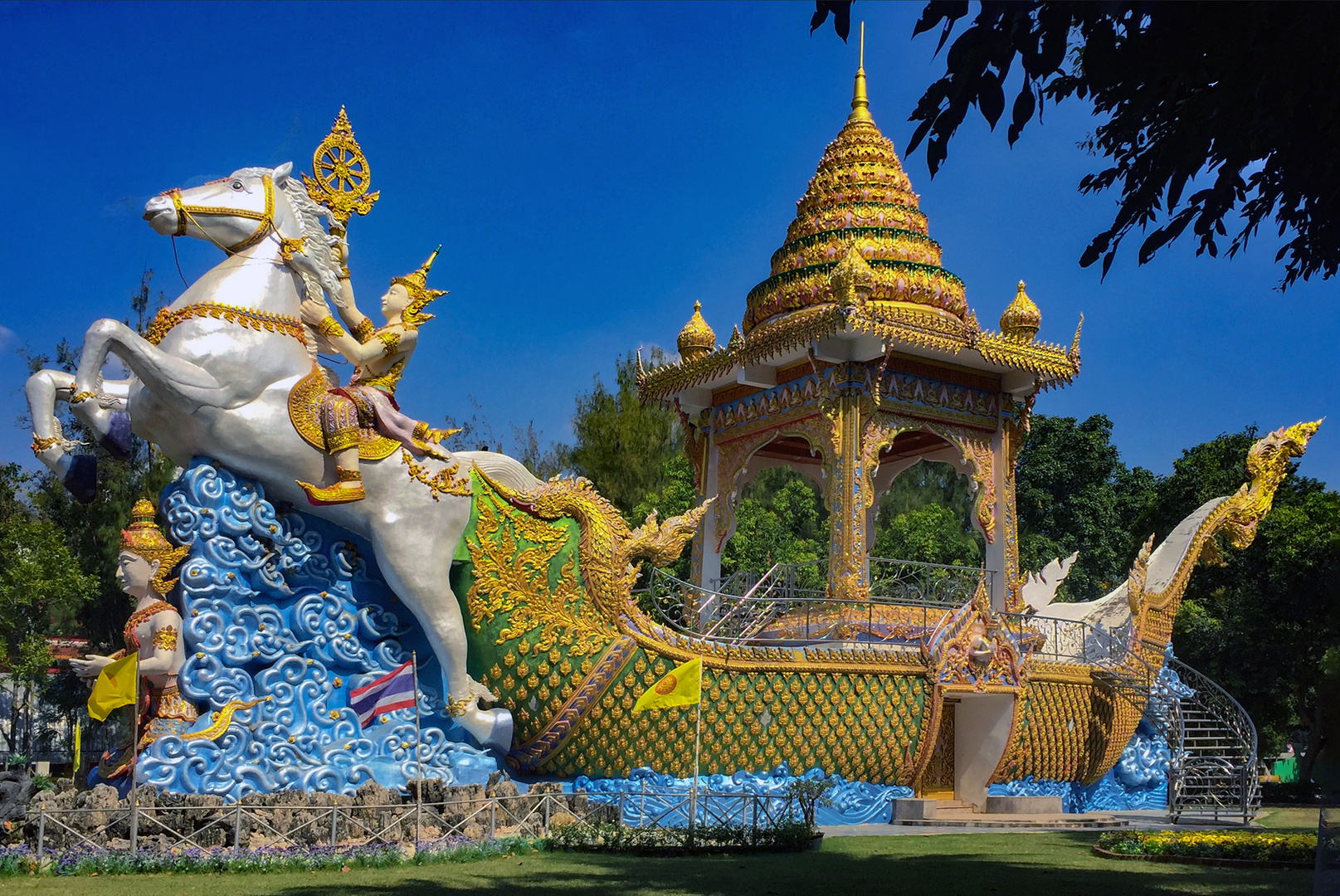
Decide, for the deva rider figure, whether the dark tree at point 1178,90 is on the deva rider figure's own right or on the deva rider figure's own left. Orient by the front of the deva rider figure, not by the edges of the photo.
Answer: on the deva rider figure's own left

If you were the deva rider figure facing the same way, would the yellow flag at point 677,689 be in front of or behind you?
behind

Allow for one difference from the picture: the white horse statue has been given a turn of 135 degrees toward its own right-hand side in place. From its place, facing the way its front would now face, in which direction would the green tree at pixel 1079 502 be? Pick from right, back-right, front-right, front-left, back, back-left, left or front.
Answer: front

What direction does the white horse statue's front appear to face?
to the viewer's left

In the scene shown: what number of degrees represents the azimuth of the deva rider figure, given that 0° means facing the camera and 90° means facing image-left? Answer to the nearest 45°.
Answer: approximately 90°
